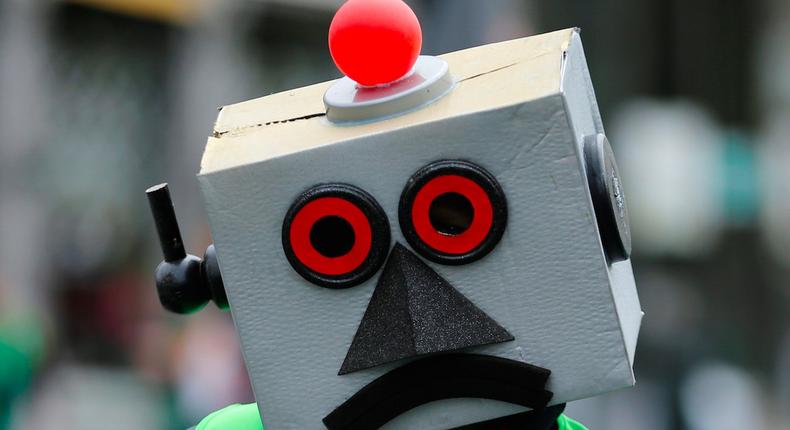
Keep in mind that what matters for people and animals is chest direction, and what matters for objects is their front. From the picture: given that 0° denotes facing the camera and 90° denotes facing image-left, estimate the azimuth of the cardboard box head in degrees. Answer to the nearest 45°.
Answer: approximately 0°
